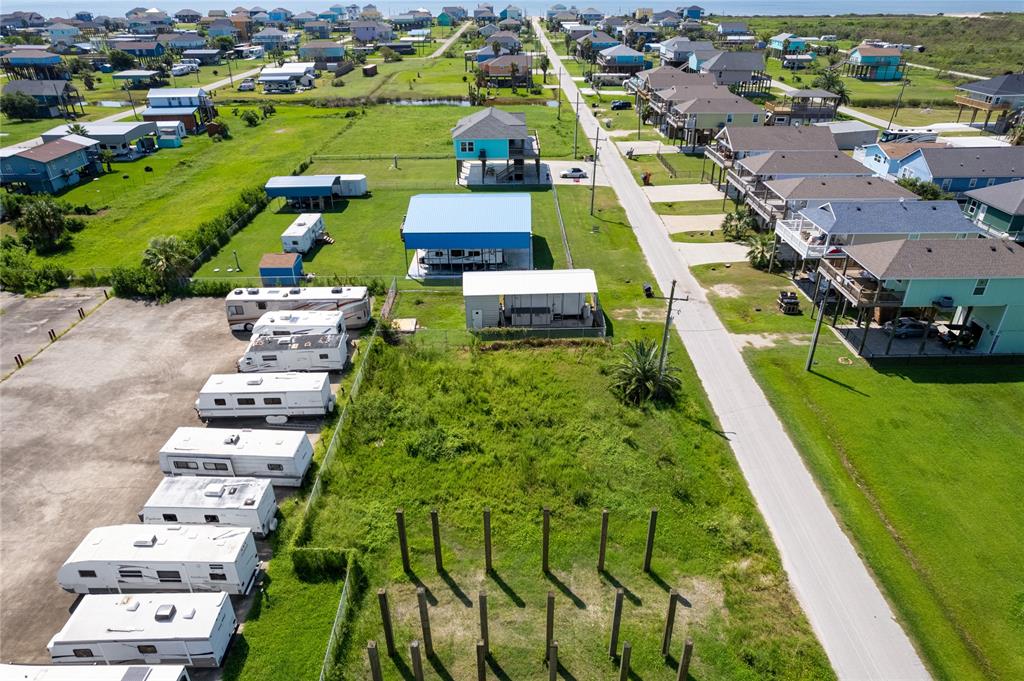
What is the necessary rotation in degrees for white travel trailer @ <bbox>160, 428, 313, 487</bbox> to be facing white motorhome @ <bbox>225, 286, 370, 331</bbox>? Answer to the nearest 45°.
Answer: approximately 90° to its right

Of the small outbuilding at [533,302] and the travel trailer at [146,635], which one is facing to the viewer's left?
the travel trailer

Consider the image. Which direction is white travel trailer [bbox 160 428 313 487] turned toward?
to the viewer's left

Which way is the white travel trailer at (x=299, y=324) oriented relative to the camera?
to the viewer's left

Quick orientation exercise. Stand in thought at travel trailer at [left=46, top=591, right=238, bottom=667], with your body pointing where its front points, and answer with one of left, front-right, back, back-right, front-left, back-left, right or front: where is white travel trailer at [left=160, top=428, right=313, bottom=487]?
back-right

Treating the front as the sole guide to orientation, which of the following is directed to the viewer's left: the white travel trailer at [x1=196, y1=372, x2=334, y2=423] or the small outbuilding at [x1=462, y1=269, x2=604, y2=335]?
the white travel trailer

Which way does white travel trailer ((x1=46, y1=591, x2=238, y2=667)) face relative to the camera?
to the viewer's left

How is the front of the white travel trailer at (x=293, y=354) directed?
to the viewer's left

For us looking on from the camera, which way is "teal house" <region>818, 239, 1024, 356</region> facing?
facing to the left of the viewer

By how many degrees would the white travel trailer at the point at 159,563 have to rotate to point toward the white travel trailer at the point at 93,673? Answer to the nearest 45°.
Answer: approximately 45° to its left

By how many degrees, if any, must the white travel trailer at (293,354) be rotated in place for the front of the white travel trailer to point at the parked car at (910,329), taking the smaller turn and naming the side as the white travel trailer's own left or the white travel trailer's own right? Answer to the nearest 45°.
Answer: approximately 180°

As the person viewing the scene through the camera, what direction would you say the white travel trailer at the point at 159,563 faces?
facing to the left of the viewer

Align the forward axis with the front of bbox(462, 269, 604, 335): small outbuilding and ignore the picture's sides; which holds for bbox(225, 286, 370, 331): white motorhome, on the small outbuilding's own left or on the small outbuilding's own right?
on the small outbuilding's own right

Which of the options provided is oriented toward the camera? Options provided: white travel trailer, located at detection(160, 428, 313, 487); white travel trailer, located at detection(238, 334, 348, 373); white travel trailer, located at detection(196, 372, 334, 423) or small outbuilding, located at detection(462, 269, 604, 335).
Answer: the small outbuilding

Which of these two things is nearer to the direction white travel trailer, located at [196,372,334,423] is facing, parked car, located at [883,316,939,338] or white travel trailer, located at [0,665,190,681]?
the white travel trailer

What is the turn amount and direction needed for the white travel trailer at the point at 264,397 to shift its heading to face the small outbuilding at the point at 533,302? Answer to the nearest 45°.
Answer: approximately 180°

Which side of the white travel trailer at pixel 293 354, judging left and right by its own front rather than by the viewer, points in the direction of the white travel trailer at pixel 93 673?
left
